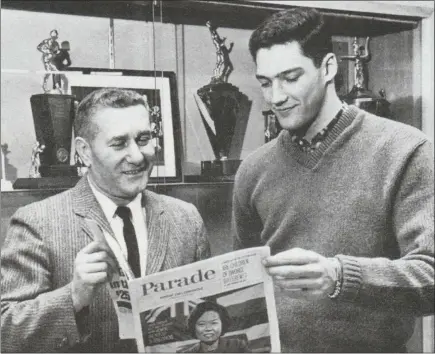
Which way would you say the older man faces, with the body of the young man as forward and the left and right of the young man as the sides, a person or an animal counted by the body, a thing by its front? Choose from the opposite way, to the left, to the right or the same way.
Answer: to the left

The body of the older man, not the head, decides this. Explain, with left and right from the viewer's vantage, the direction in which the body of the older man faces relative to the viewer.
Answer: facing the viewer and to the right of the viewer

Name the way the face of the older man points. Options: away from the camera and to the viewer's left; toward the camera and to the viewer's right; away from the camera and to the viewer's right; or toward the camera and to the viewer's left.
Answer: toward the camera and to the viewer's right

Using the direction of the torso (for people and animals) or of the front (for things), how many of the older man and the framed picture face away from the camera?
0

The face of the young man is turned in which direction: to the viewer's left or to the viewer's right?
to the viewer's left

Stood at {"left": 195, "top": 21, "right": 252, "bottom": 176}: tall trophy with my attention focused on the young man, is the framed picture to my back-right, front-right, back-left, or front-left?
back-right
